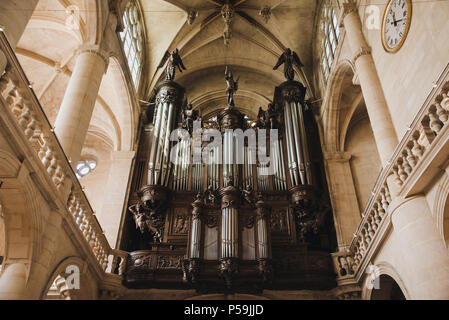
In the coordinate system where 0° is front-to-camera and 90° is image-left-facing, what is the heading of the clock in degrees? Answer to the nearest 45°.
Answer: approximately 45°

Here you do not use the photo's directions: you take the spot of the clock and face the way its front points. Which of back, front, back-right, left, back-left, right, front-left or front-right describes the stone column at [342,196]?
right

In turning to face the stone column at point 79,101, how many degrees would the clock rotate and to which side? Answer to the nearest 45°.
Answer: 0° — it already faces it

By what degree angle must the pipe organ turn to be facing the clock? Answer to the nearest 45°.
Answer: approximately 45° to its left

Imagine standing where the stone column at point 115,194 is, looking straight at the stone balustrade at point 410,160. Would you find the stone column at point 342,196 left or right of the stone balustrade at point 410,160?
left

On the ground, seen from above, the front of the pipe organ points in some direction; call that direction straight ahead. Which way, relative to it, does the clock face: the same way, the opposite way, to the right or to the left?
to the right

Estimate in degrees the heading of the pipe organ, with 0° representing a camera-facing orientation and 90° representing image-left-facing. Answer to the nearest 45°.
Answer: approximately 0°

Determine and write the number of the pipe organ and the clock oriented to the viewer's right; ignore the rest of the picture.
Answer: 0
